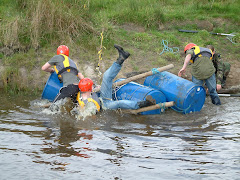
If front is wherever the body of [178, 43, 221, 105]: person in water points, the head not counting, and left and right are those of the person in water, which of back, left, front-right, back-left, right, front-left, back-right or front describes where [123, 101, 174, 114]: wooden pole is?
left

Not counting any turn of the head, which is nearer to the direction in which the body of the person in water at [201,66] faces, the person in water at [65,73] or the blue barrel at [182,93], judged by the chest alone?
the person in water

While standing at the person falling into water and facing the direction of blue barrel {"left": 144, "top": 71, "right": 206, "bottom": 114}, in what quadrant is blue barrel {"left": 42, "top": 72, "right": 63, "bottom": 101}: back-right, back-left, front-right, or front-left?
back-left

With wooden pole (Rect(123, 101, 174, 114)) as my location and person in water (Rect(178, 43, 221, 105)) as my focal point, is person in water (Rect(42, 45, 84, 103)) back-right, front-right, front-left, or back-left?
back-left

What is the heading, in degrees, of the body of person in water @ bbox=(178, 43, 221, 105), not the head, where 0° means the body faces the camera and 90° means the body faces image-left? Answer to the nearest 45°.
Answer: approximately 135°
